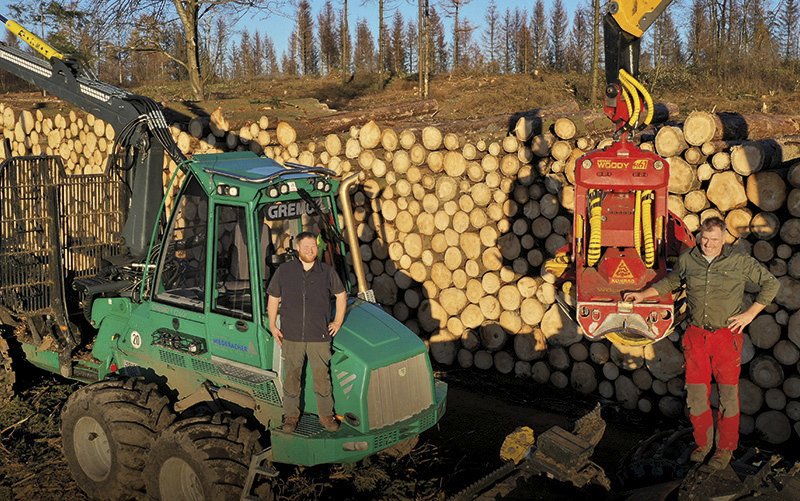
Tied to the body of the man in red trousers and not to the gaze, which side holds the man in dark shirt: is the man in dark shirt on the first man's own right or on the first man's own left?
on the first man's own right

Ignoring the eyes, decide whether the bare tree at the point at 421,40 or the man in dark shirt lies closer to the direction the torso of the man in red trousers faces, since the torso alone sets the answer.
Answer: the man in dark shirt

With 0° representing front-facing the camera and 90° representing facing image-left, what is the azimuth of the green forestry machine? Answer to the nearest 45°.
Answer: approximately 315°

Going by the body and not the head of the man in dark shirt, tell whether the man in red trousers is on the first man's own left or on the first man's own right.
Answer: on the first man's own left

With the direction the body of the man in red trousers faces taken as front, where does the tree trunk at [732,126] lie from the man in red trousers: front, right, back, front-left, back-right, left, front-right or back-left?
back

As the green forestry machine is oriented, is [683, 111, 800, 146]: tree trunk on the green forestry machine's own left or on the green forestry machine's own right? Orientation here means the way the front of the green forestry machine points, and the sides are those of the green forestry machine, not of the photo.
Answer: on the green forestry machine's own left

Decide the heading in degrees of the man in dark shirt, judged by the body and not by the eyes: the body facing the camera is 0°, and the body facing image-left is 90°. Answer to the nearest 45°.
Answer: approximately 0°

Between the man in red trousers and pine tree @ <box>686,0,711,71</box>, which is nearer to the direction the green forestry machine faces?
the man in red trousers

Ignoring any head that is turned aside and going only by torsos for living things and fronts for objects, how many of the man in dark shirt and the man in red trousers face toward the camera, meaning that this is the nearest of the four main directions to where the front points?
2

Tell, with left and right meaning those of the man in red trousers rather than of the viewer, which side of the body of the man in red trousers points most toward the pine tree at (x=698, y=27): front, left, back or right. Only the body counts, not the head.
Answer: back

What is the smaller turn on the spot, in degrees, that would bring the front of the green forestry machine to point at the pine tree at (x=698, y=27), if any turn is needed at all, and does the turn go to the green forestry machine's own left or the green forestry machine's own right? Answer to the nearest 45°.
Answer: approximately 90° to the green forestry machine's own left

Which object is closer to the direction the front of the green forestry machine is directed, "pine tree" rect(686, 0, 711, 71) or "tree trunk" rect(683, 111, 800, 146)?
the tree trunk

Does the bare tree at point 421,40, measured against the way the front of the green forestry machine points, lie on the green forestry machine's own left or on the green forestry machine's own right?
on the green forestry machine's own left
